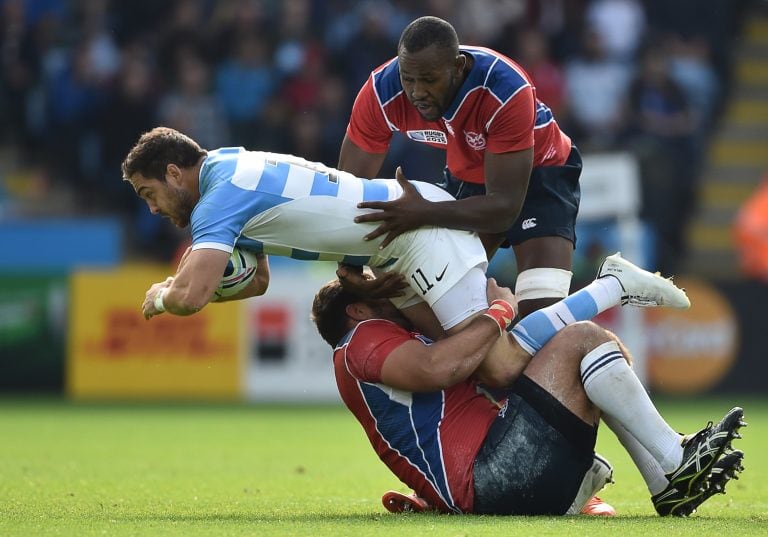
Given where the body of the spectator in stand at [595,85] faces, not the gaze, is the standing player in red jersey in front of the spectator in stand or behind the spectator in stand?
in front

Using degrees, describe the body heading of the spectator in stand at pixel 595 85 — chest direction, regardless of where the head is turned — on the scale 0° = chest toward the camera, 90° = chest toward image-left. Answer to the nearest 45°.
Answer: approximately 0°

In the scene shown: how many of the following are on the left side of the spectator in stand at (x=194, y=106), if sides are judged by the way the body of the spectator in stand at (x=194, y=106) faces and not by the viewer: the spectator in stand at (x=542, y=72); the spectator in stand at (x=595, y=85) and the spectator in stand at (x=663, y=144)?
3

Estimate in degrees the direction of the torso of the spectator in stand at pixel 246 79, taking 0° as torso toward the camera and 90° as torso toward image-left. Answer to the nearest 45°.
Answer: approximately 0°

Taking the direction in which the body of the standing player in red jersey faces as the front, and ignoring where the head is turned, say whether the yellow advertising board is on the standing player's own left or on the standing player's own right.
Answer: on the standing player's own right

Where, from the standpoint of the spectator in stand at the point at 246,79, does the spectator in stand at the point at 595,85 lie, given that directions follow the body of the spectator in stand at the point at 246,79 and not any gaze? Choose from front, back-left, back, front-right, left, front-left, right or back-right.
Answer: left
